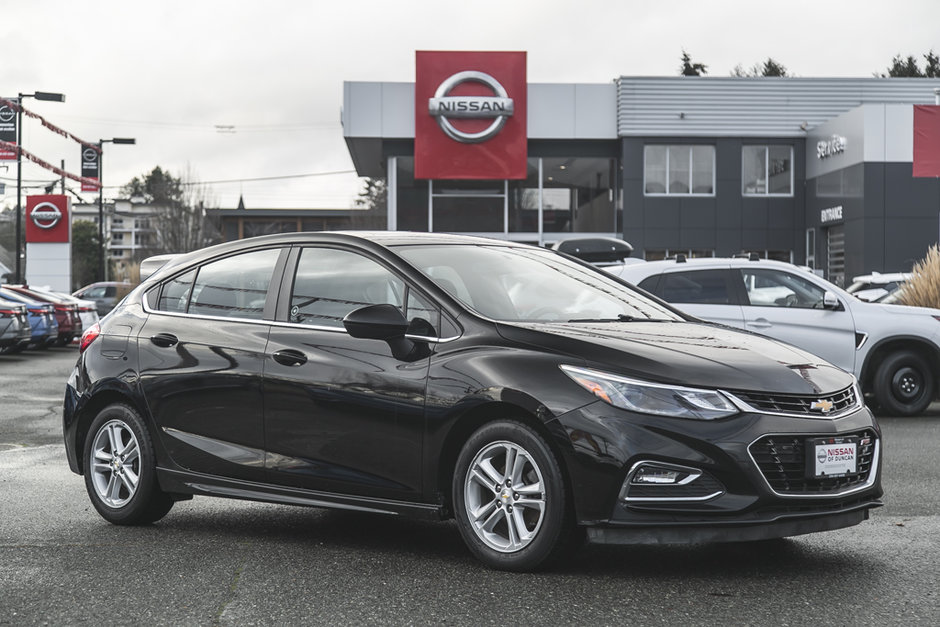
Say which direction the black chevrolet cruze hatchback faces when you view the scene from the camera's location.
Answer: facing the viewer and to the right of the viewer

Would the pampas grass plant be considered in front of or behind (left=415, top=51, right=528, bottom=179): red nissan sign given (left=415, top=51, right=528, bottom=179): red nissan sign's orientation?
in front

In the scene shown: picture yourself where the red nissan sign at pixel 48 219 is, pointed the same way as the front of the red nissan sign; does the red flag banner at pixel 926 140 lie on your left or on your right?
on your left

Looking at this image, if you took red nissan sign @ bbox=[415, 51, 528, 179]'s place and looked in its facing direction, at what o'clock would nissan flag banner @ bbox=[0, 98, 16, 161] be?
The nissan flag banner is roughly at 3 o'clock from the red nissan sign.

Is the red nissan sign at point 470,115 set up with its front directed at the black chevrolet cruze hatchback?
yes

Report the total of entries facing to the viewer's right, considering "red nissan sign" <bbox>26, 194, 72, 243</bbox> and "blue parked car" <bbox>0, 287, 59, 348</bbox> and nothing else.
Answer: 0

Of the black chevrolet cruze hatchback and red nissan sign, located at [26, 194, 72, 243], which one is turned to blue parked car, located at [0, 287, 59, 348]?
the red nissan sign

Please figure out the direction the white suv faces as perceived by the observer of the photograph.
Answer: facing to the right of the viewer

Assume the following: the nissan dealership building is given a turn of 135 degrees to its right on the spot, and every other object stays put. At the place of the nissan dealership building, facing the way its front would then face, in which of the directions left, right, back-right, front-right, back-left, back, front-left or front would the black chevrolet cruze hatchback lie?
back-left

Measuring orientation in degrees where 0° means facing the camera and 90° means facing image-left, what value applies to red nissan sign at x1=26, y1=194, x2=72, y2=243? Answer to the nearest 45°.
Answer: approximately 0°

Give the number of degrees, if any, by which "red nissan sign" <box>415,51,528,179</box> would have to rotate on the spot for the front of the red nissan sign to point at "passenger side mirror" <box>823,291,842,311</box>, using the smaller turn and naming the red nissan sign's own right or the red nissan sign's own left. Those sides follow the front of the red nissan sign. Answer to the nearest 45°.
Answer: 0° — it already faces it

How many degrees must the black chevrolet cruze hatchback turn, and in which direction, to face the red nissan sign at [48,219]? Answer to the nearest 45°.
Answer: approximately 135° to its left

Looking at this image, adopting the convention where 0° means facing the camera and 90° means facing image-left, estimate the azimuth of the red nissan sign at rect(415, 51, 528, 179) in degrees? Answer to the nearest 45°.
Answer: approximately 0°

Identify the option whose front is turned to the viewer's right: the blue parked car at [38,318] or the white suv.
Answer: the white suv

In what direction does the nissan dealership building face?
toward the camera
